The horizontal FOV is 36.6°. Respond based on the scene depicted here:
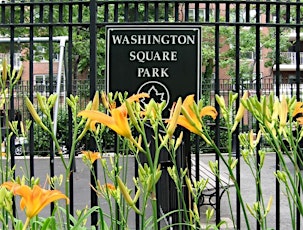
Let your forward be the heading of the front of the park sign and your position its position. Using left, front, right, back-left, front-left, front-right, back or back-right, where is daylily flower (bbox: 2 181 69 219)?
front

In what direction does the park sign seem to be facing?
toward the camera

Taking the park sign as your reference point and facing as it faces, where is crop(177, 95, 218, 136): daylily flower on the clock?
The daylily flower is roughly at 12 o'clock from the park sign.

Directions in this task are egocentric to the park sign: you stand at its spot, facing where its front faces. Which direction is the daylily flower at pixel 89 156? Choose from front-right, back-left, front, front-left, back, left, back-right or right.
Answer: front
